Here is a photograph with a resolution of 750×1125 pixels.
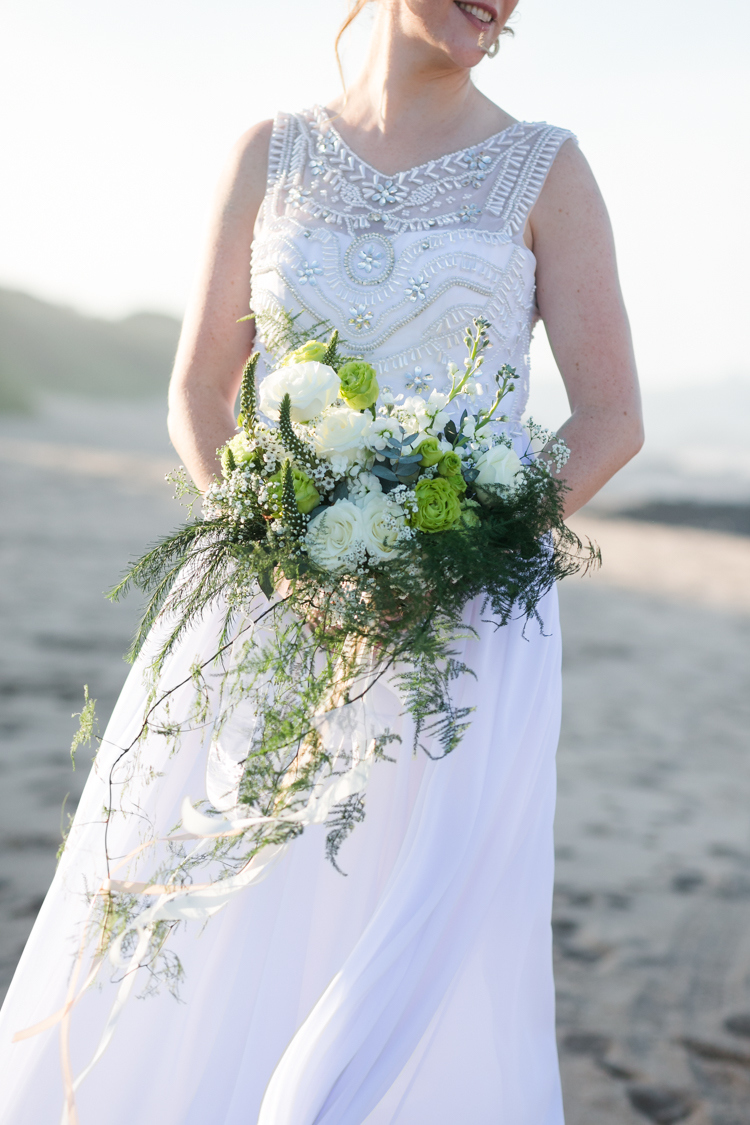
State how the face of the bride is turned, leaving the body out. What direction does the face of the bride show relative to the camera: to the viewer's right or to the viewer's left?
to the viewer's right

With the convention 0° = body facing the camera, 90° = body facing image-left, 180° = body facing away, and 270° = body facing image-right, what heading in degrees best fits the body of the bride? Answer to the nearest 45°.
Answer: approximately 0°
